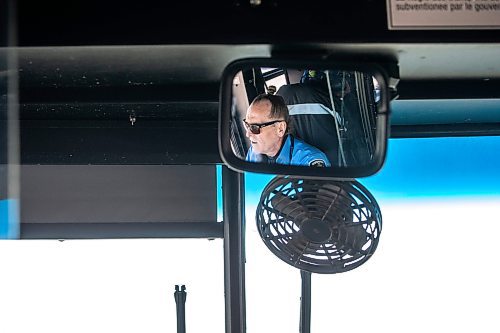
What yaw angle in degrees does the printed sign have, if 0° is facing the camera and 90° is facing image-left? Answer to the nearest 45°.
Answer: approximately 0°

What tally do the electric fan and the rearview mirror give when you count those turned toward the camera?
2

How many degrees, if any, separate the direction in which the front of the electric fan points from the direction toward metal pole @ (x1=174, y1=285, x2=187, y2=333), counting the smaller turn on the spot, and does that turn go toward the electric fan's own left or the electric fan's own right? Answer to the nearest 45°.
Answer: approximately 135° to the electric fan's own right

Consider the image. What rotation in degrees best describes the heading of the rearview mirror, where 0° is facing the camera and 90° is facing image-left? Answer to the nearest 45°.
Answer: approximately 0°

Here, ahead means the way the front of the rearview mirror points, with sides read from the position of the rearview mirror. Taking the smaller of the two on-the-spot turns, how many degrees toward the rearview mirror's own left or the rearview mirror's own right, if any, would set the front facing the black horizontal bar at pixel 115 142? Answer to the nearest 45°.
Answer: approximately 135° to the rearview mirror's own right
